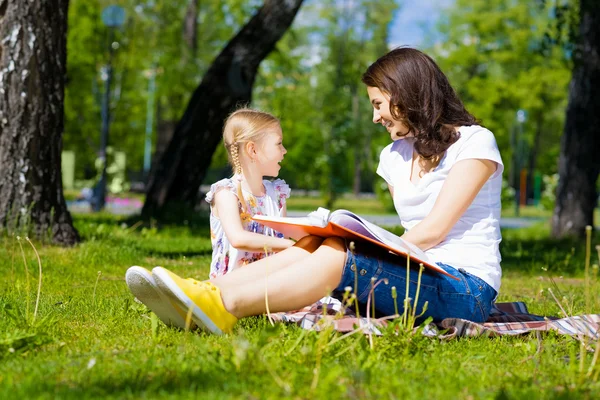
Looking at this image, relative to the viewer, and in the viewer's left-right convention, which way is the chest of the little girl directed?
facing the viewer and to the right of the viewer

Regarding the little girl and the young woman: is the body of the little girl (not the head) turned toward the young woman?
yes

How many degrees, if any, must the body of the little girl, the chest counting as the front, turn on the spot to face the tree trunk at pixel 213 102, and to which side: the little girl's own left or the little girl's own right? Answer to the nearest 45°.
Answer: approximately 135° to the little girl's own left

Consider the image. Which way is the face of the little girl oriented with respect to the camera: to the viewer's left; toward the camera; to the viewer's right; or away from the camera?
to the viewer's right

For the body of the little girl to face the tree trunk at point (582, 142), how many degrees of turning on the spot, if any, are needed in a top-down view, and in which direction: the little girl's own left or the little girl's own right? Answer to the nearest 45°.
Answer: approximately 90° to the little girl's own left

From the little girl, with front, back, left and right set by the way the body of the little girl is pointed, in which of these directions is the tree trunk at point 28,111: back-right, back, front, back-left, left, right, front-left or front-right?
back

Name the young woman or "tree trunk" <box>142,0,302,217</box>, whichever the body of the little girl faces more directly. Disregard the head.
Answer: the young woman

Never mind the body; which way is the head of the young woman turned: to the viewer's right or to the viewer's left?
to the viewer's left
